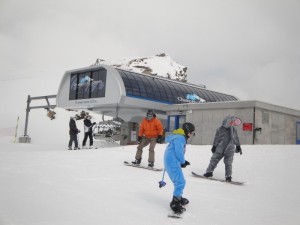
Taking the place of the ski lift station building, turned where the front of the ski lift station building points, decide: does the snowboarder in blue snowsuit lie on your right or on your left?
on your left

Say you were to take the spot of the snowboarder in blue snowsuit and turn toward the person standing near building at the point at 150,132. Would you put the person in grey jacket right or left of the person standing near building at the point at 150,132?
right

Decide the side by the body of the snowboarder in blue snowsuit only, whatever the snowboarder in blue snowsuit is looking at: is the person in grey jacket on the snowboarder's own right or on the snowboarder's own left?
on the snowboarder's own left

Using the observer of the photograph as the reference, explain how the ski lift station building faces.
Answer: facing the viewer and to the left of the viewer

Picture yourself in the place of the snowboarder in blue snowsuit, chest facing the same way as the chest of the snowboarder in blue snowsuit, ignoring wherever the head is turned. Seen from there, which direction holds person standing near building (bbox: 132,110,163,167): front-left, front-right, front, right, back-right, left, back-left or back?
left

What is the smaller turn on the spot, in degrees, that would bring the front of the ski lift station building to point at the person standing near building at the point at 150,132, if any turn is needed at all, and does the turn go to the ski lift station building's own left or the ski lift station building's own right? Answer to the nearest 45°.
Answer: approximately 45° to the ski lift station building's own left
